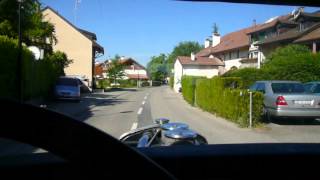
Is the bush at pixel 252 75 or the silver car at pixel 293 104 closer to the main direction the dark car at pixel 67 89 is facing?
the silver car

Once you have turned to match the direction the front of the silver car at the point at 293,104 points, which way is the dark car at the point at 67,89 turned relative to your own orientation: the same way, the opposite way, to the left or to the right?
the opposite way

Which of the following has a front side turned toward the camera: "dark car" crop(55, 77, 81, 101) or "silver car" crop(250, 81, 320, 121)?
the dark car

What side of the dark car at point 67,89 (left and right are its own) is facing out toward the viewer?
front

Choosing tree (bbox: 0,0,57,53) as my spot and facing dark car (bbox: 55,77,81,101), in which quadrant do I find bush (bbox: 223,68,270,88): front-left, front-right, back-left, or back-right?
front-right

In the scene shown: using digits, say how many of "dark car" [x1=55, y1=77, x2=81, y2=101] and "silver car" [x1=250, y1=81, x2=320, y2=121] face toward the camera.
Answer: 1

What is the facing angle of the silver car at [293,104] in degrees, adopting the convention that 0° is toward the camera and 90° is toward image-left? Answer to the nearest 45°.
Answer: approximately 135°

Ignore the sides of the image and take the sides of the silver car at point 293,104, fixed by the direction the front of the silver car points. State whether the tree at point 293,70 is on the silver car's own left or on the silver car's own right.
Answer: on the silver car's own right
